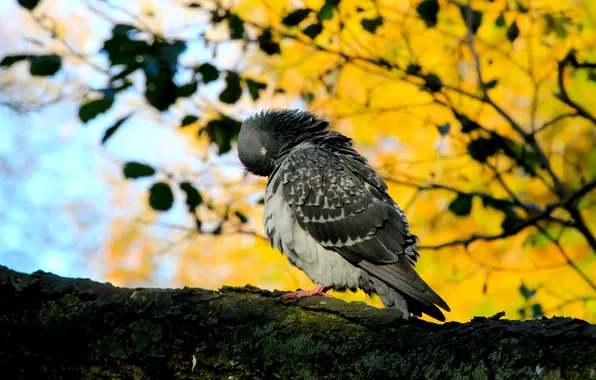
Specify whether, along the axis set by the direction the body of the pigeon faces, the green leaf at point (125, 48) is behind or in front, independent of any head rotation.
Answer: in front

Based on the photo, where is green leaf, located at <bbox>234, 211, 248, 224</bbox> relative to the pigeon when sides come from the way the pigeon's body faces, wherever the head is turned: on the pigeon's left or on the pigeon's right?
on the pigeon's right

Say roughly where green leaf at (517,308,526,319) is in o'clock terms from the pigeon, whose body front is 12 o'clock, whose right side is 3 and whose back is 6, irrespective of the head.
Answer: The green leaf is roughly at 5 o'clock from the pigeon.

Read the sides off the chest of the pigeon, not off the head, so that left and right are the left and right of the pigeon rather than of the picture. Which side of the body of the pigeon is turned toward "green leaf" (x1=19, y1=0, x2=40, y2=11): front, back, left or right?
front

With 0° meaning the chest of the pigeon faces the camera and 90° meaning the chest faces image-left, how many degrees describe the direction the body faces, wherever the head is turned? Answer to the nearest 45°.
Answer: approximately 90°

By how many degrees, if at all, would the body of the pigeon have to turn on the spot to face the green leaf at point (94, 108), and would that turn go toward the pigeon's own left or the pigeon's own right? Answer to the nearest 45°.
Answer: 0° — it already faces it
